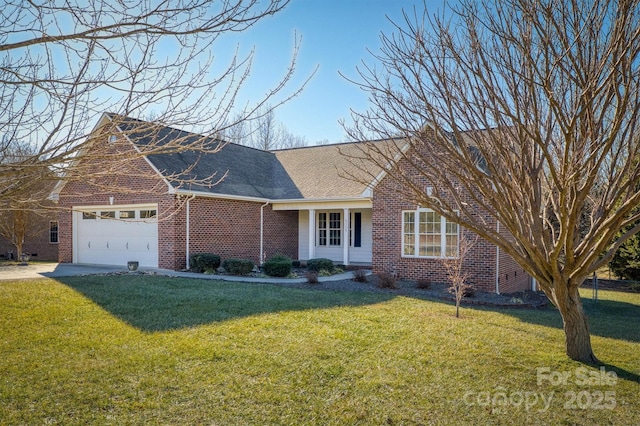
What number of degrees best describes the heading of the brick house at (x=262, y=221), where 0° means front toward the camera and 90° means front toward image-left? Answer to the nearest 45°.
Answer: approximately 45°

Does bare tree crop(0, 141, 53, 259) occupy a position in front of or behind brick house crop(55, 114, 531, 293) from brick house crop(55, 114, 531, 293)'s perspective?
in front

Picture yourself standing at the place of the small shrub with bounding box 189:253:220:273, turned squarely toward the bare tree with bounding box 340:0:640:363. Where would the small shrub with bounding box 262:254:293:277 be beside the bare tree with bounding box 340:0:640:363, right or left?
left

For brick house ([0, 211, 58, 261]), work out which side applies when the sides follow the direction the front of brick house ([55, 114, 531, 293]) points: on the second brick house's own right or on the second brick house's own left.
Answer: on the second brick house's own right
